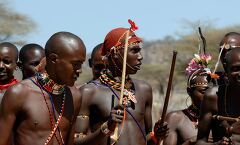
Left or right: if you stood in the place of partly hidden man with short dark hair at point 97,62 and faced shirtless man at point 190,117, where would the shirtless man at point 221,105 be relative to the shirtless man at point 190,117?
right

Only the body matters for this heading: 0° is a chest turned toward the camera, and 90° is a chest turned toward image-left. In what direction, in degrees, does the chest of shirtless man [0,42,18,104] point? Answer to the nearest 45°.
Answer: approximately 45°

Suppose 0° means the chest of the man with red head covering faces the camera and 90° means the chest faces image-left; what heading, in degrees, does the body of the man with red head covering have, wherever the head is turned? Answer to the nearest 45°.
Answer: approximately 315°

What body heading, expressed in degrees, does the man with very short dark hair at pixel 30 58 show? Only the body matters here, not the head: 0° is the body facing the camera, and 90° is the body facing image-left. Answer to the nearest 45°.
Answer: approximately 315°

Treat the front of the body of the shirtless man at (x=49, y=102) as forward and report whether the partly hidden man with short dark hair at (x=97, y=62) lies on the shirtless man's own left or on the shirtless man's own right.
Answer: on the shirtless man's own left
